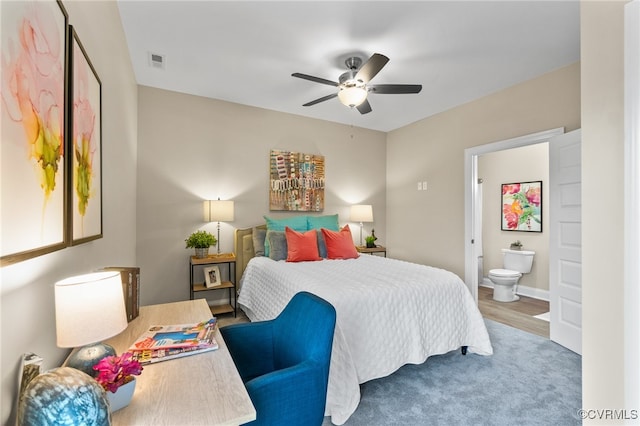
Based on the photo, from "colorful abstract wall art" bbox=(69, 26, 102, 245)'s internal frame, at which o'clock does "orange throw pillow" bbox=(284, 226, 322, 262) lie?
The orange throw pillow is roughly at 11 o'clock from the colorful abstract wall art.

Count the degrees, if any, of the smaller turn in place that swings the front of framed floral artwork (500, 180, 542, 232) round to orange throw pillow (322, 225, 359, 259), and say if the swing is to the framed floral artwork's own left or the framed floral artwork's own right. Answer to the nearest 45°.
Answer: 0° — it already faces it

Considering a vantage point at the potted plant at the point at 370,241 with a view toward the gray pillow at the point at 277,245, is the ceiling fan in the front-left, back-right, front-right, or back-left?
front-left

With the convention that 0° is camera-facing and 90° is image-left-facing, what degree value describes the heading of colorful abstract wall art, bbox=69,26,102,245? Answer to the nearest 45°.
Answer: approximately 270°

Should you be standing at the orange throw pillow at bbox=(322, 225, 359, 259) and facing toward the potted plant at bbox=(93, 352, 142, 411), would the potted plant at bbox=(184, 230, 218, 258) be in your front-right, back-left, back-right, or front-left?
front-right

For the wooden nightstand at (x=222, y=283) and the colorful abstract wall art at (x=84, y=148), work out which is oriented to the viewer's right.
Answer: the colorful abstract wall art

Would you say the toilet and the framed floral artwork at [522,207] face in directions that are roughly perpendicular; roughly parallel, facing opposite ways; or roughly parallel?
roughly parallel

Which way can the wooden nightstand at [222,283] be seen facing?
toward the camera

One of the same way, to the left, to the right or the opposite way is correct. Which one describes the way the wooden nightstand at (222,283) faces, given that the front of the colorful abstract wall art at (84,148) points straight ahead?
to the right

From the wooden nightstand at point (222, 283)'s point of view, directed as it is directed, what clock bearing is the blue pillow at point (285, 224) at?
The blue pillow is roughly at 9 o'clock from the wooden nightstand.

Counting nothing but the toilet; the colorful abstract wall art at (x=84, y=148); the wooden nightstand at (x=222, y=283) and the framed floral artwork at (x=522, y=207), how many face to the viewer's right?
1
